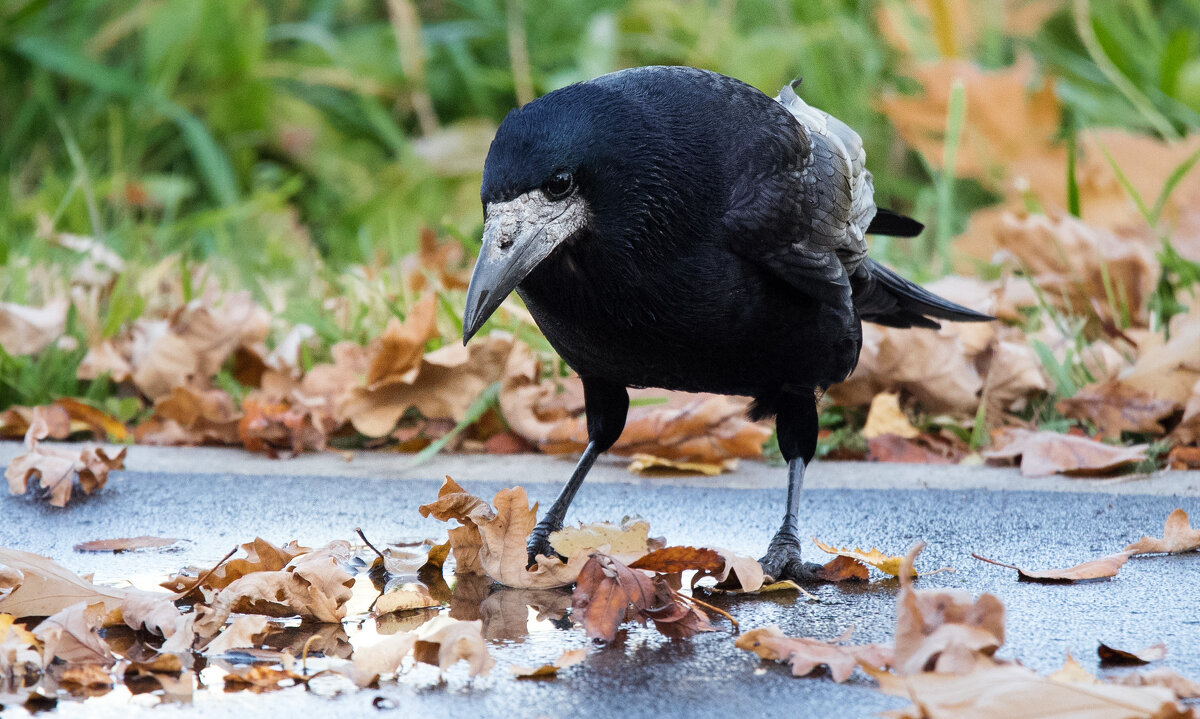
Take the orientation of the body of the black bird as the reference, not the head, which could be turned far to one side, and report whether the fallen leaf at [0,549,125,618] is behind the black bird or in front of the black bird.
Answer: in front

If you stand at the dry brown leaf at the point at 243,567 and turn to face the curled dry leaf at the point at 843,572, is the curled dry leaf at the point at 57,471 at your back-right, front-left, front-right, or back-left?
back-left

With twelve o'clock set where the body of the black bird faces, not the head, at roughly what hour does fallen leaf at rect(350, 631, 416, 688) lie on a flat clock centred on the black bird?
The fallen leaf is roughly at 11 o'clock from the black bird.

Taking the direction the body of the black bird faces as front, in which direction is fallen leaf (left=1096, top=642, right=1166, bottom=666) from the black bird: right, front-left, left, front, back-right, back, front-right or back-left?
left

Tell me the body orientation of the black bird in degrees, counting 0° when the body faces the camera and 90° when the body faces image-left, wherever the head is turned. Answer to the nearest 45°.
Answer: approximately 45°

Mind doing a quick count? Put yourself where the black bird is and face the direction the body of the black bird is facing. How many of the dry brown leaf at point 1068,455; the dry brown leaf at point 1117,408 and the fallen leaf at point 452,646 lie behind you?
2

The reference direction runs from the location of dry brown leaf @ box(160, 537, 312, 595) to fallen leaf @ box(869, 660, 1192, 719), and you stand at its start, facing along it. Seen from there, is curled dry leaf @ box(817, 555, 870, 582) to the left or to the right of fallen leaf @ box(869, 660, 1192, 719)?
left

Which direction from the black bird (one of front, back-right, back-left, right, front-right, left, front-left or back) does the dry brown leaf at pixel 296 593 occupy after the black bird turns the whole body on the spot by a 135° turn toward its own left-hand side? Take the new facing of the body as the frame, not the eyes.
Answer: back-right

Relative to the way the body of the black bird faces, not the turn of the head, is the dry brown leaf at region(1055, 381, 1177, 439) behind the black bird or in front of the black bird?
behind

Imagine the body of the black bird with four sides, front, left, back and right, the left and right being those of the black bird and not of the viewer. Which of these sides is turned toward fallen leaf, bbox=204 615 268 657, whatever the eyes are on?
front

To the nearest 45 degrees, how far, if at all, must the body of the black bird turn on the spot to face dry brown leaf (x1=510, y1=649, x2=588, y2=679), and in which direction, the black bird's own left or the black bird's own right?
approximately 45° to the black bird's own left
